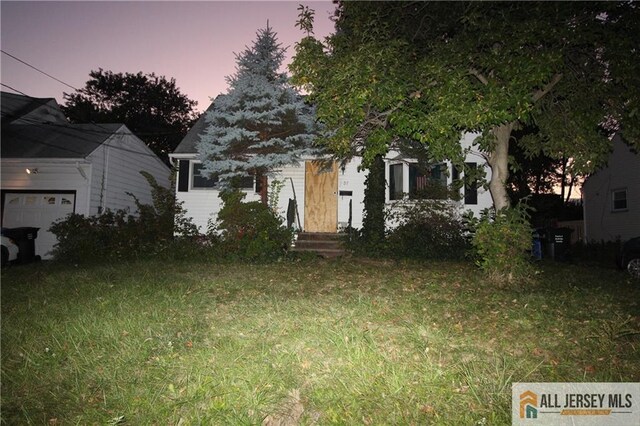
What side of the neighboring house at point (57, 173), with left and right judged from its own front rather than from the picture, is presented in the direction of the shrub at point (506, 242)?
left

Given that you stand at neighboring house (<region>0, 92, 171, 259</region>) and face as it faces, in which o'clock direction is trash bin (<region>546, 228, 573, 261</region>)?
The trash bin is roughly at 9 o'clock from the neighboring house.

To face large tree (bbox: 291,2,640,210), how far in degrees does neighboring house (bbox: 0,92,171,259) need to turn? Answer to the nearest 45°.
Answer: approximately 90° to its left

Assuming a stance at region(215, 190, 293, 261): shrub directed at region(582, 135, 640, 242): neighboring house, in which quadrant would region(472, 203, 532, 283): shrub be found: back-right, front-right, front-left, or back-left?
front-right

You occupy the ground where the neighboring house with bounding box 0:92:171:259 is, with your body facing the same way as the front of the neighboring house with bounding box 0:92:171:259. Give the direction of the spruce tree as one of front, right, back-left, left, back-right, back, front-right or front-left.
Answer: left

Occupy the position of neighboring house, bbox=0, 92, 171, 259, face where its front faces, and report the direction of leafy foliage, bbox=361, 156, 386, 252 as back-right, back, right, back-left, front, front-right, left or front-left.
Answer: left

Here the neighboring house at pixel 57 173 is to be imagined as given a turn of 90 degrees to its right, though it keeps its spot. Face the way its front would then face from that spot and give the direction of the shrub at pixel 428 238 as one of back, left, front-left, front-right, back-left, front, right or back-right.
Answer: back

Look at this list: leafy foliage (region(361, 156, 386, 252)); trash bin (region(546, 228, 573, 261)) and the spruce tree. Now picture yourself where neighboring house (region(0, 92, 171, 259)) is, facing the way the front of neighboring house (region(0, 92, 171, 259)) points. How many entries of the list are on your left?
3

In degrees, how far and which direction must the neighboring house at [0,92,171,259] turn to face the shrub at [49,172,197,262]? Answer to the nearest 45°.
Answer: approximately 45° to its left

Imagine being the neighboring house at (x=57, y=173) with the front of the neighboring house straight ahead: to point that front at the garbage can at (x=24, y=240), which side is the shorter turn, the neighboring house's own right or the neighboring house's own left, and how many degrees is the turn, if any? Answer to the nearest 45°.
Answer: approximately 45° to the neighboring house's own left

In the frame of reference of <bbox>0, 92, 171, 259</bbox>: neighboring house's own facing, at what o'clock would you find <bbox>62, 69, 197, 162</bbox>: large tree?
The large tree is roughly at 5 o'clock from the neighboring house.
